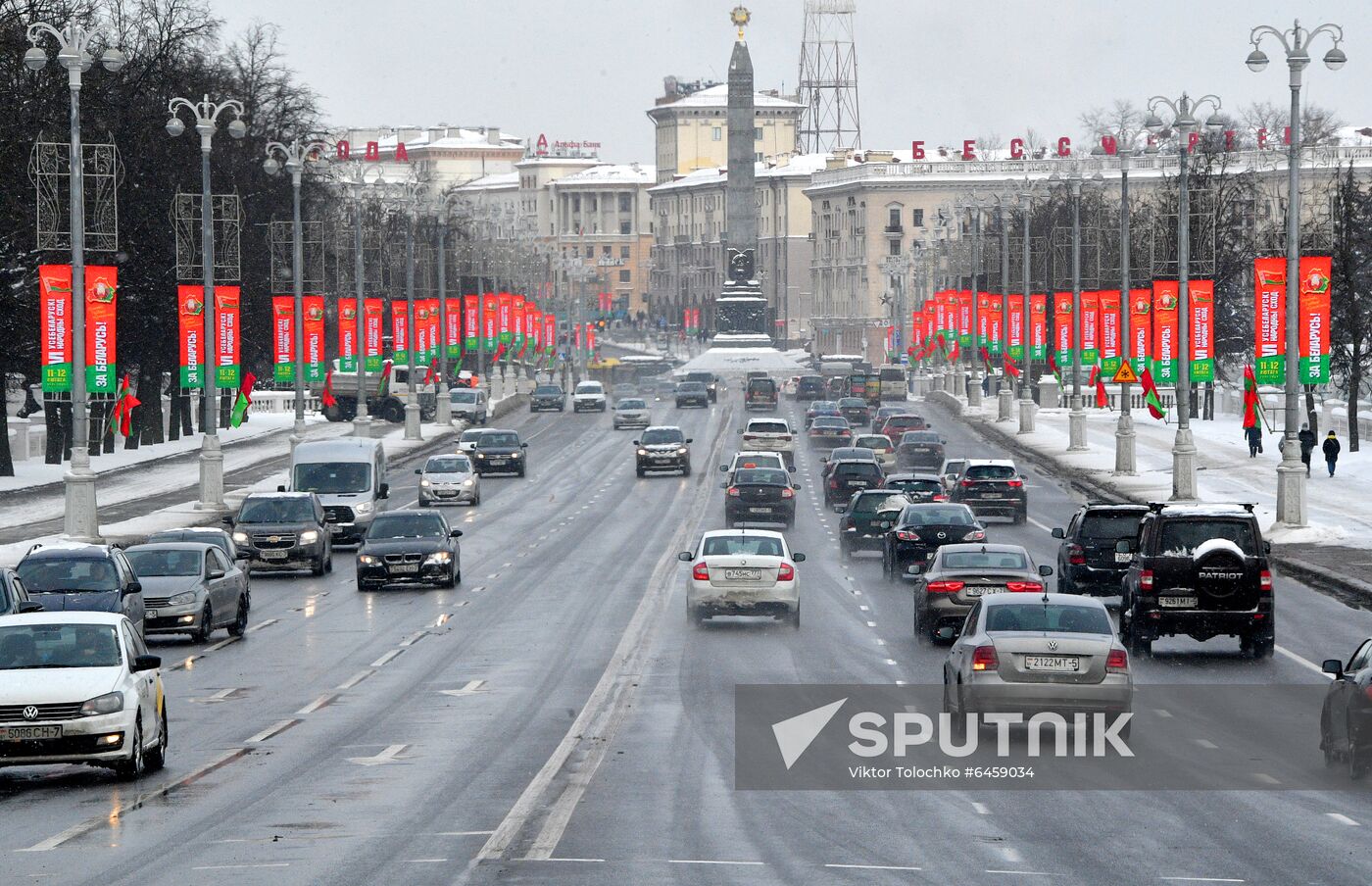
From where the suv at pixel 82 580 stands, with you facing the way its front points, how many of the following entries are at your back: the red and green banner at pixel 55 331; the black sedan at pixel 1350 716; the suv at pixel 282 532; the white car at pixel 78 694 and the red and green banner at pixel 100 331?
3

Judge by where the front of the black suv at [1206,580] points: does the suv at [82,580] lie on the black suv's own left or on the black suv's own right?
on the black suv's own left

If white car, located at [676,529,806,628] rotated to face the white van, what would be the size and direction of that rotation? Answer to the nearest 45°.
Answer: approximately 45° to its left

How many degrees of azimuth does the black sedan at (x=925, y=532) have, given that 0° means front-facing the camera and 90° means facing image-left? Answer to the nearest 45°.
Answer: approximately 180°

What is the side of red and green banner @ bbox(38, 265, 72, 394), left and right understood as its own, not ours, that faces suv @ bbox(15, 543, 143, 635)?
front

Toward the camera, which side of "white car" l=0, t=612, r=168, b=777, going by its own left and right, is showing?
front

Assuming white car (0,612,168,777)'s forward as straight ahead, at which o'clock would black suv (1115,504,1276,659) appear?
The black suv is roughly at 8 o'clock from the white car.

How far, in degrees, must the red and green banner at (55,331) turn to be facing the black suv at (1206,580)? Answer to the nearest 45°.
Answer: approximately 45° to its left

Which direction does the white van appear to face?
toward the camera

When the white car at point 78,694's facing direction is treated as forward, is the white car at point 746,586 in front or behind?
behind

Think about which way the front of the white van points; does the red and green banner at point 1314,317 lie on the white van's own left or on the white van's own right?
on the white van's own left

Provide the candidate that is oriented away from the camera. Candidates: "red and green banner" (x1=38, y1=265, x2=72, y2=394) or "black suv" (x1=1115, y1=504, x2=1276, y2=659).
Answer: the black suv

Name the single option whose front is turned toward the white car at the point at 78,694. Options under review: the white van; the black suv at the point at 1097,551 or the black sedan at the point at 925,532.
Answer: the white van

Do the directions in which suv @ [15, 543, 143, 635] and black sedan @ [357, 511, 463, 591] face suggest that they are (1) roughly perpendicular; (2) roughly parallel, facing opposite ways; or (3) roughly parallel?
roughly parallel

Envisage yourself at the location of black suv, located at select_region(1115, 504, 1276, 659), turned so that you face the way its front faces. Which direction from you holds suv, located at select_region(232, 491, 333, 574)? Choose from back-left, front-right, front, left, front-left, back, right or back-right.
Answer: front-left

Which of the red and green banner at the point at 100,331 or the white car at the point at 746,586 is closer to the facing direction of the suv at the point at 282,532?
the white car

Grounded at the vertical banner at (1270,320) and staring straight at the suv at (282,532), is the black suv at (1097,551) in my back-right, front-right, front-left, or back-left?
front-left

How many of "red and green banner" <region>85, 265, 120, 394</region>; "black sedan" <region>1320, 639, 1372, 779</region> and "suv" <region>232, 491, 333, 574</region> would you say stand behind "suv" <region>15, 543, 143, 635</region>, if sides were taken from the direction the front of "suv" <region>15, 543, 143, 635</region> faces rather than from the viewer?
2

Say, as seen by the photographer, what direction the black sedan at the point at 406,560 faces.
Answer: facing the viewer

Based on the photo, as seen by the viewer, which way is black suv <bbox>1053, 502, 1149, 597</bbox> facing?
away from the camera
